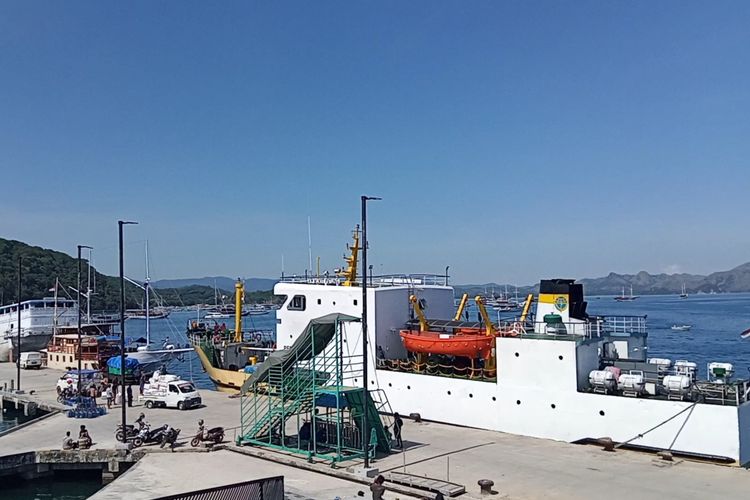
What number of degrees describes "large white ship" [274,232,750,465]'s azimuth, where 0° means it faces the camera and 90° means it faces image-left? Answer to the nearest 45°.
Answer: approximately 135°

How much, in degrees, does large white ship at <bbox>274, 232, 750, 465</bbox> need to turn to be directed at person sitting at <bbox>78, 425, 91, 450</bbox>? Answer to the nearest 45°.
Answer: approximately 45° to its left

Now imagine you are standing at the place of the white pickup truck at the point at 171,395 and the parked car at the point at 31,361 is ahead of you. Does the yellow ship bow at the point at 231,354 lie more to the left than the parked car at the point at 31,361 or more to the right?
right

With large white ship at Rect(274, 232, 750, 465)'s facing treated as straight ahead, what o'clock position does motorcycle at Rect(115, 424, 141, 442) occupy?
The motorcycle is roughly at 10 o'clock from the large white ship.

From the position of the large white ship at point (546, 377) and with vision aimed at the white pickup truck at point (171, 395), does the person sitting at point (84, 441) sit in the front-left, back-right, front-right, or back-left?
front-left

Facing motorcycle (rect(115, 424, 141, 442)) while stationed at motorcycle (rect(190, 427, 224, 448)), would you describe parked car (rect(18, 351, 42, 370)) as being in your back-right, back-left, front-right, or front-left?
front-right

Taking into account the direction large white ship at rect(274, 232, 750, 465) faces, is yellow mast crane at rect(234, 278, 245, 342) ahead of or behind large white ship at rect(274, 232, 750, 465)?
ahead

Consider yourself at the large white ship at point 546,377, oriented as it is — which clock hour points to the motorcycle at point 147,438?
The motorcycle is roughly at 10 o'clock from the large white ship.

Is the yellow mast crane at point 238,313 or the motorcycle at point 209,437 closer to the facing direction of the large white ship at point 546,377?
the yellow mast crane

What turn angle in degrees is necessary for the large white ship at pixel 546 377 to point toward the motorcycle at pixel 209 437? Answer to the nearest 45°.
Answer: approximately 45° to its left

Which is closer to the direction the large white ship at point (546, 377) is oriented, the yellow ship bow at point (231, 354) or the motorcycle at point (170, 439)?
the yellow ship bow

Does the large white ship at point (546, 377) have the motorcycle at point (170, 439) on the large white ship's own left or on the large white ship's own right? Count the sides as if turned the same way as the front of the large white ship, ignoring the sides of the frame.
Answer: on the large white ship's own left

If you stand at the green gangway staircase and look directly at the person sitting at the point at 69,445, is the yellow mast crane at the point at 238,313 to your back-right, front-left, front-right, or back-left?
front-right

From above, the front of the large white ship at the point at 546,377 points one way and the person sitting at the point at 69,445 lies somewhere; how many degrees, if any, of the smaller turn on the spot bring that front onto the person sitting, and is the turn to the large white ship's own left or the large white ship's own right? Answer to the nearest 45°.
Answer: approximately 45° to the large white ship's own left
